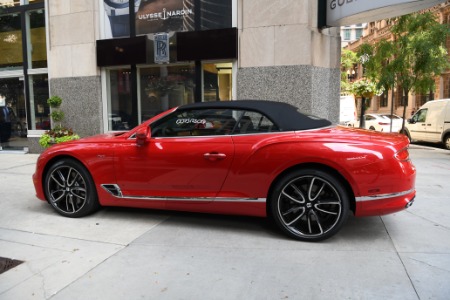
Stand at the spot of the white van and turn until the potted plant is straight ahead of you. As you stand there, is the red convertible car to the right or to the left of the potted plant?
left

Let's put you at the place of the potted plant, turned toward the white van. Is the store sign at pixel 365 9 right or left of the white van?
right

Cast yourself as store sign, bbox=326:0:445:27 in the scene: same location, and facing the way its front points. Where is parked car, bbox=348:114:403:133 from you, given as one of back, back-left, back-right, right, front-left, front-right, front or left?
back-right

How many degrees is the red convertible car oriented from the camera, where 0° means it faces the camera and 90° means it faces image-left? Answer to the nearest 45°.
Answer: approximately 90°

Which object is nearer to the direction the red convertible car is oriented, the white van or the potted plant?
the potted plant

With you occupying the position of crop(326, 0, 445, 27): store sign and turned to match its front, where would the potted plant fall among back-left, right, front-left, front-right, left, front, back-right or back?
front-right

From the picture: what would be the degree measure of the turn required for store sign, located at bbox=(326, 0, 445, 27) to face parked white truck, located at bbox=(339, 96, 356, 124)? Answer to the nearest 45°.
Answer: approximately 135° to its right

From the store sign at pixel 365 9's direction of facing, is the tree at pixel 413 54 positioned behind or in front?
behind

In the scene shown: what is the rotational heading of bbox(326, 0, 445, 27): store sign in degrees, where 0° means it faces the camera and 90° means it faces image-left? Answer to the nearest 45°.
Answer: approximately 45°
